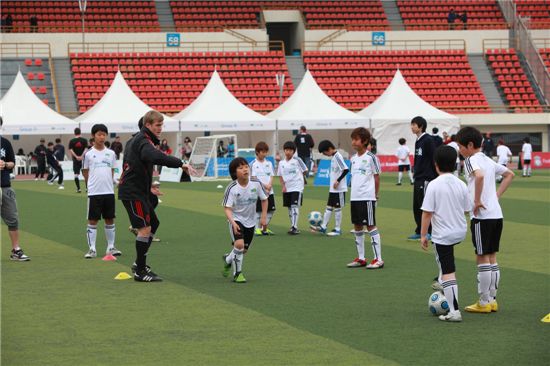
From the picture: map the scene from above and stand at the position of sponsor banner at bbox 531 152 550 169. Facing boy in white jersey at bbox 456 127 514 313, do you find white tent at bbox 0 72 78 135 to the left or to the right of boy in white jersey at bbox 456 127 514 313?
right

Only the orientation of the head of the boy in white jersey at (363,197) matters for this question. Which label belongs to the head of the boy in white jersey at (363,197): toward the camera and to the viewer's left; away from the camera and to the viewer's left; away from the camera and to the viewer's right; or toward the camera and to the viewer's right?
toward the camera and to the viewer's left

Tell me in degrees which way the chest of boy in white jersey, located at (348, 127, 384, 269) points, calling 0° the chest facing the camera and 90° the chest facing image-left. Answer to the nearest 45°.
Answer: approximately 45°

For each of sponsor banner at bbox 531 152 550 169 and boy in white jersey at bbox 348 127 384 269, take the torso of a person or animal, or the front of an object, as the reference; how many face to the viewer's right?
0

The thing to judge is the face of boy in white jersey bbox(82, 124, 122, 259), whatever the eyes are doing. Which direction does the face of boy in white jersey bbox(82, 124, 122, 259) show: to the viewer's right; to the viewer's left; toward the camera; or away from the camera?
toward the camera

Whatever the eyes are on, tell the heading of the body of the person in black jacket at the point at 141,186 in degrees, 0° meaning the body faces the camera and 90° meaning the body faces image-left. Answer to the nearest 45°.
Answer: approximately 270°

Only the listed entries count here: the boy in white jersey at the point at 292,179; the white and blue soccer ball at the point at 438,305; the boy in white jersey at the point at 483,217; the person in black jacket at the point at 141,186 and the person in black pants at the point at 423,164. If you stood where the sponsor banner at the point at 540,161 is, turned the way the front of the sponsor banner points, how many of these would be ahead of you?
5

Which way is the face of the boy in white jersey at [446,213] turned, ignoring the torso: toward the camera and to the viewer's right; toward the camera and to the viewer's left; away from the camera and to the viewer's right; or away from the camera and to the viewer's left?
away from the camera and to the viewer's left

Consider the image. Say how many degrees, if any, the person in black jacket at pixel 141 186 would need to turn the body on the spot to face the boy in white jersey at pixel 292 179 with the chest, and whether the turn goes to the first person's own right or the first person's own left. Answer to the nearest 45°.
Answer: approximately 45° to the first person's own left

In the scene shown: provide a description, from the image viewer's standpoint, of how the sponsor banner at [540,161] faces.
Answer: facing the viewer

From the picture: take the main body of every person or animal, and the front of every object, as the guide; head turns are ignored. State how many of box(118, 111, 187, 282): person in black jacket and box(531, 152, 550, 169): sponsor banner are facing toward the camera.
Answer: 1

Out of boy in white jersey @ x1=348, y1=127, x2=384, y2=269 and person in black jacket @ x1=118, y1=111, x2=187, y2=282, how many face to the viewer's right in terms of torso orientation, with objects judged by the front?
1

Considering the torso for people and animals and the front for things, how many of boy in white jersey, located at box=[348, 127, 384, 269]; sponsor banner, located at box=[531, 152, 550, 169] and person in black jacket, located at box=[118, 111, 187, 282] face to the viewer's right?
1

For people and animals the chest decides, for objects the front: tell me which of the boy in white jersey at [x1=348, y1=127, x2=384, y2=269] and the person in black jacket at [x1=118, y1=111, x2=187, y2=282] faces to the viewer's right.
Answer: the person in black jacket

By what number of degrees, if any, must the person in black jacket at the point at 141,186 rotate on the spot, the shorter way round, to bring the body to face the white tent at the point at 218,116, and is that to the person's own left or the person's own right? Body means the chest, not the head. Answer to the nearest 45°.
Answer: approximately 90° to the person's own left

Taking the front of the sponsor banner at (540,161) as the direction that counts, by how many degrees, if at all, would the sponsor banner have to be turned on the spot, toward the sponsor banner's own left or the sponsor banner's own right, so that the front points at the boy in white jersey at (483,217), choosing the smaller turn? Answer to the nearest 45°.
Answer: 0° — it already faces them

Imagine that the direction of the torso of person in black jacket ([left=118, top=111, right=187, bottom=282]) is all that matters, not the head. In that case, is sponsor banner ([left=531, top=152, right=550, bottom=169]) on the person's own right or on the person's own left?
on the person's own left
